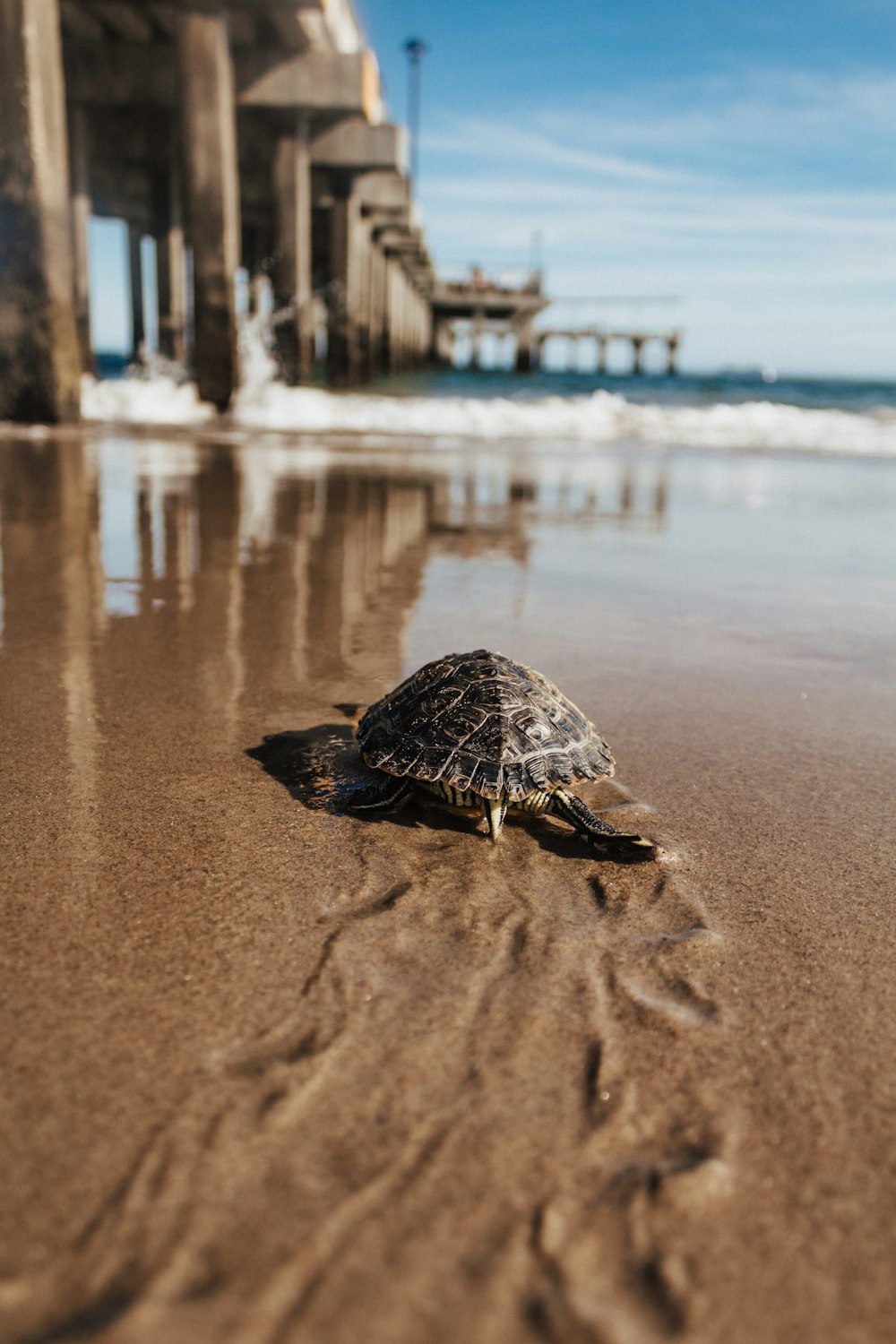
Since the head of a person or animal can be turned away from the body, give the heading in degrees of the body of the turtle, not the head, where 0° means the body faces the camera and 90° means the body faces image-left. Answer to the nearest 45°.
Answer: approximately 180°

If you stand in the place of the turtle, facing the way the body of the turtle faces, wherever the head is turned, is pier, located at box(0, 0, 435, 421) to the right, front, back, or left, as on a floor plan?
front
